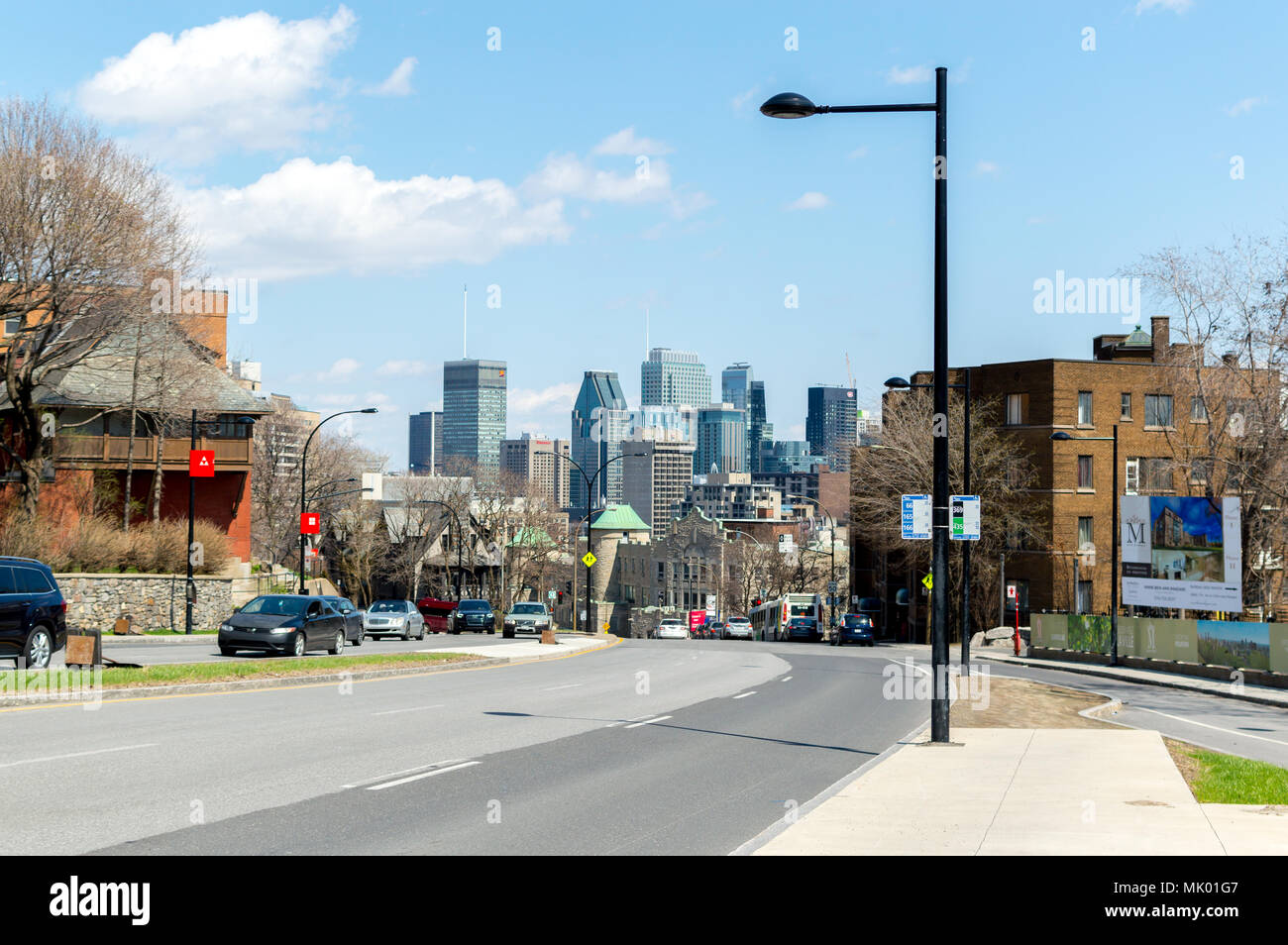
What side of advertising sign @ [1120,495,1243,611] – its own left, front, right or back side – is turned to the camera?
front

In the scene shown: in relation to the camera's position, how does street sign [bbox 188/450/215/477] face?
facing the viewer

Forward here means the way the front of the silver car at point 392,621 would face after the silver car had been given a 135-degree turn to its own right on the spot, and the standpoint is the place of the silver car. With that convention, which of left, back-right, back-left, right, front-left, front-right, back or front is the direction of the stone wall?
left

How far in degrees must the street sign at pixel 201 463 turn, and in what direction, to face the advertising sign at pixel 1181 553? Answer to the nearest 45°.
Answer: approximately 45° to its left

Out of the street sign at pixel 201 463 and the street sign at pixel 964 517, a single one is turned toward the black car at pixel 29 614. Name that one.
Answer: the street sign at pixel 201 463

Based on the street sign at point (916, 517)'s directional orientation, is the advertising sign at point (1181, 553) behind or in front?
behind

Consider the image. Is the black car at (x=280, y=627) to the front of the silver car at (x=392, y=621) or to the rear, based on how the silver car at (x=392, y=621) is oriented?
to the front

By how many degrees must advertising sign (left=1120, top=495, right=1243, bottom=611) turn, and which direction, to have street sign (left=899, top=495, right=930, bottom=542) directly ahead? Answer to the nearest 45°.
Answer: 0° — it already faces it

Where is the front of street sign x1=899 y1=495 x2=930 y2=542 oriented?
toward the camera

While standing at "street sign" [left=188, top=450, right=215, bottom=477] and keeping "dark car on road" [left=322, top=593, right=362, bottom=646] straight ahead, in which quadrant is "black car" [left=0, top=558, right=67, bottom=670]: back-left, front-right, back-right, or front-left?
front-right

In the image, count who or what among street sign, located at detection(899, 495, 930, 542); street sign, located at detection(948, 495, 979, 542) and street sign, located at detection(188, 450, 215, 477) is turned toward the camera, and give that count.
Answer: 3

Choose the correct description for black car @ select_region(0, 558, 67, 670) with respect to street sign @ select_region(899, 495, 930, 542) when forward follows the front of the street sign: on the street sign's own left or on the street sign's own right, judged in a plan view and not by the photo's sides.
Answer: on the street sign's own right

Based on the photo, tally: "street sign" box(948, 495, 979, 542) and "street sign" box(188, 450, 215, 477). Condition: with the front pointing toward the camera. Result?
2

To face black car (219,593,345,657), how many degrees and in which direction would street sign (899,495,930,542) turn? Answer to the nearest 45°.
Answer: approximately 135° to its right

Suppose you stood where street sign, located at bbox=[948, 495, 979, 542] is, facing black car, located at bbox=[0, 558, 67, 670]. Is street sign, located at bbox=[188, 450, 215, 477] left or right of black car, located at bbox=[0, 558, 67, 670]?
right

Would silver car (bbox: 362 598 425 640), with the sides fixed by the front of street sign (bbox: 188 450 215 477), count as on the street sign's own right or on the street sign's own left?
on the street sign's own left
